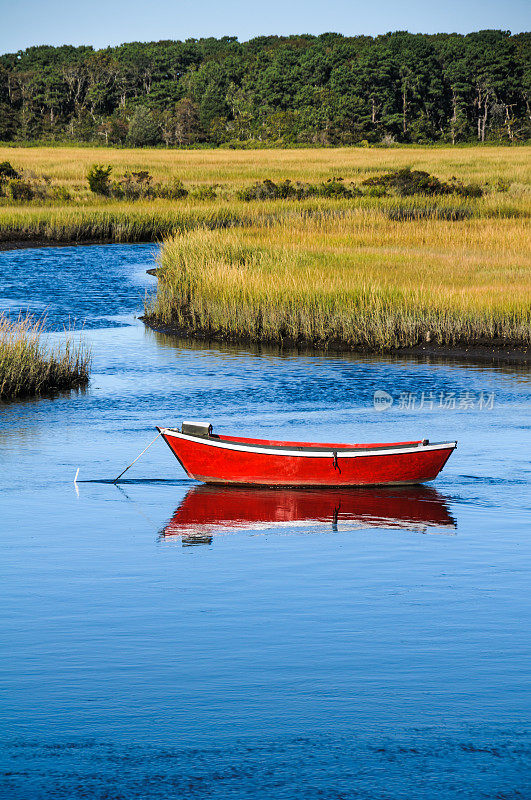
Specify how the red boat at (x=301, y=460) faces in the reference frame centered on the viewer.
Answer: facing to the left of the viewer
